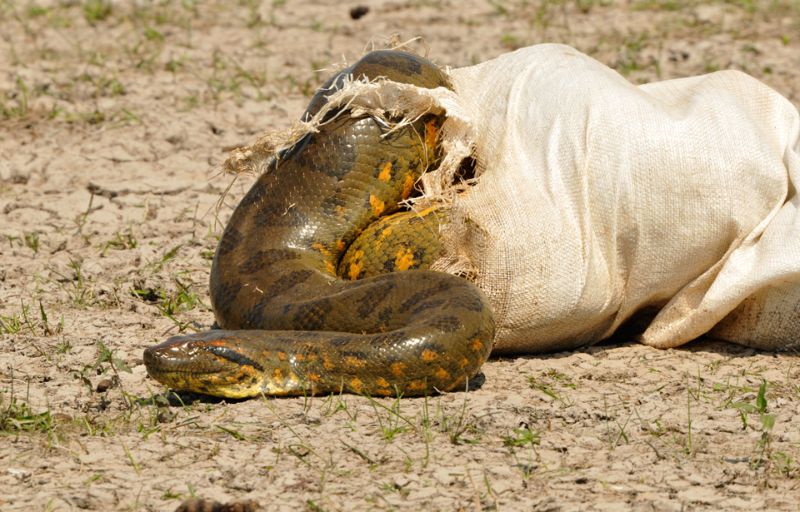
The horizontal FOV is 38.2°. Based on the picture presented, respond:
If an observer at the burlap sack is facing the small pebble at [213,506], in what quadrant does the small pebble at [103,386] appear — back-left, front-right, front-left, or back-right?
front-right

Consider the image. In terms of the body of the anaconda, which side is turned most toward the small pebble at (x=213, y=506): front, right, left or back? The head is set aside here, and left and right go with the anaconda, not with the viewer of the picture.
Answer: left

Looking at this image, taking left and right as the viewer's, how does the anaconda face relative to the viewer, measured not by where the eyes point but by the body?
facing to the left of the viewer

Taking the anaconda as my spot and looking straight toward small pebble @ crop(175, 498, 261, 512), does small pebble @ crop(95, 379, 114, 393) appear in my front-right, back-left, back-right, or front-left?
front-right

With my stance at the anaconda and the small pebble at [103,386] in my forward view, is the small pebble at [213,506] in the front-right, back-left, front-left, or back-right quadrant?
front-left

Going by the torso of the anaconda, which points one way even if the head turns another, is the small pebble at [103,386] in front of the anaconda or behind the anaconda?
in front
